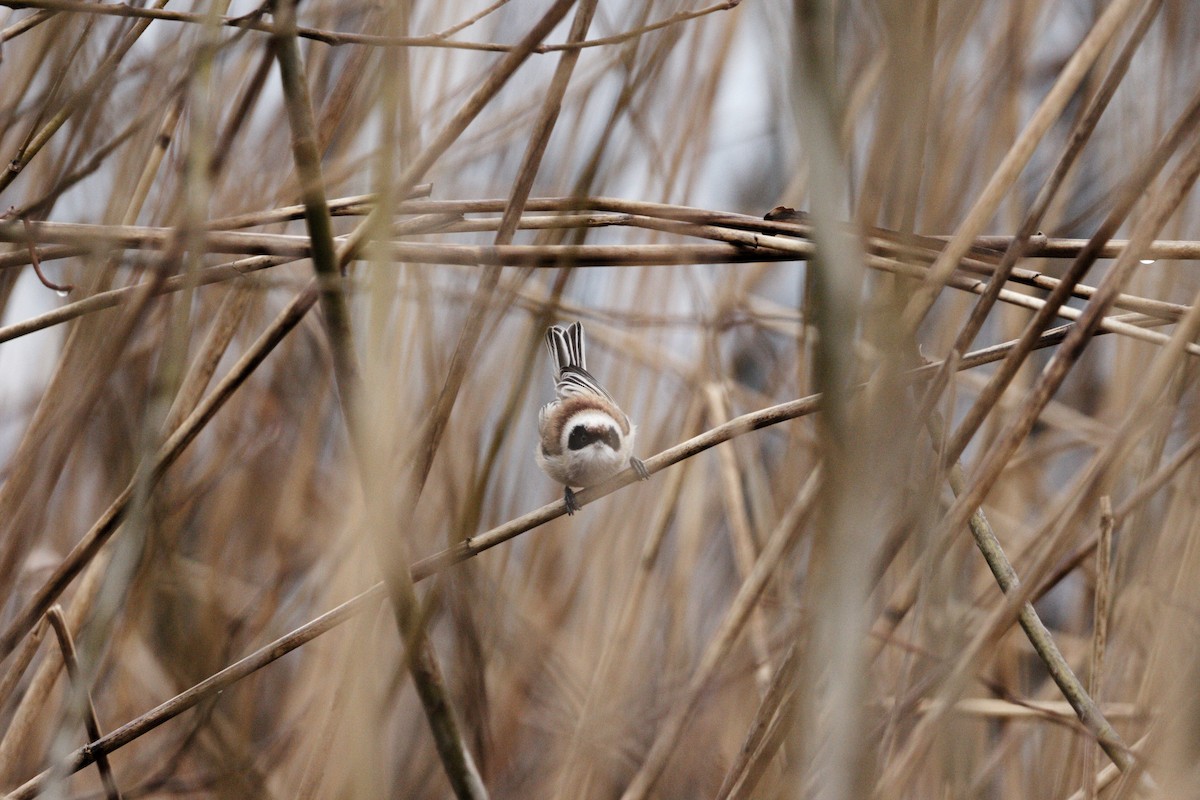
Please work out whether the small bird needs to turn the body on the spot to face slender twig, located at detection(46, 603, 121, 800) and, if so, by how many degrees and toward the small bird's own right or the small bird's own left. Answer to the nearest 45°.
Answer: approximately 45° to the small bird's own right

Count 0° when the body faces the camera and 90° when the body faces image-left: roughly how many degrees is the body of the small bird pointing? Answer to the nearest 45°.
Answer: approximately 0°
